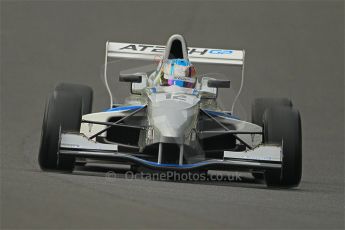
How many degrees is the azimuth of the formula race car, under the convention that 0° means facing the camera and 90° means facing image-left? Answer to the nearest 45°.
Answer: approximately 0°
